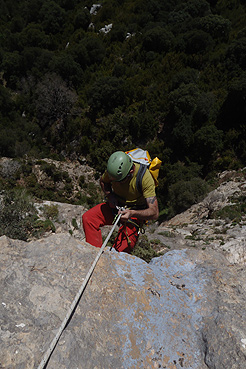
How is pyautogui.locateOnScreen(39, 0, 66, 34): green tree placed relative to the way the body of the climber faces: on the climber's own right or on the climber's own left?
on the climber's own right

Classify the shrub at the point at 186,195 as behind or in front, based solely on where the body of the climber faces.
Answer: behind

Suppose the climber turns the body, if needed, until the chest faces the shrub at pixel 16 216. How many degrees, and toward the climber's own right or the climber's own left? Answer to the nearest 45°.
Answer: approximately 90° to the climber's own right

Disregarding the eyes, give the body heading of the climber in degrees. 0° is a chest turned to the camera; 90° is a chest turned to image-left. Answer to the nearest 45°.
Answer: approximately 45°

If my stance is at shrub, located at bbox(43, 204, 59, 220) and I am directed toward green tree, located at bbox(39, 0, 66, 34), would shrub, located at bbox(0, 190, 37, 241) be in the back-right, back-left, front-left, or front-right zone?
back-left

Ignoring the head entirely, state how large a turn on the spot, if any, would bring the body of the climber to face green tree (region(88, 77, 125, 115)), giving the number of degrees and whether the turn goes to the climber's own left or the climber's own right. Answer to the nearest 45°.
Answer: approximately 135° to the climber's own right

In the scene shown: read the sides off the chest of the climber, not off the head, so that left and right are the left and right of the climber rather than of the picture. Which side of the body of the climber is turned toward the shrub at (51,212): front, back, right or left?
right
